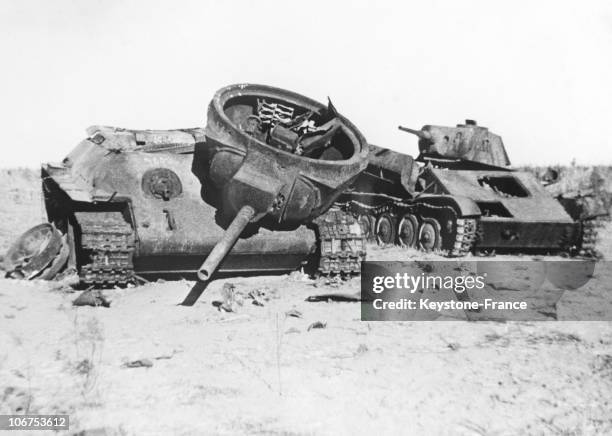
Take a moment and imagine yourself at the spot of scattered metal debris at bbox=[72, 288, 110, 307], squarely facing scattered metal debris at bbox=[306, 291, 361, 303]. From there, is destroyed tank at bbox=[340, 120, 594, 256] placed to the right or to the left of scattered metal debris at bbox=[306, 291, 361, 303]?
left

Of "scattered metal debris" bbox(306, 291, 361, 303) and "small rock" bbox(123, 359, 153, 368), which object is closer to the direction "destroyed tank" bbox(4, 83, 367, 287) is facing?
the small rock

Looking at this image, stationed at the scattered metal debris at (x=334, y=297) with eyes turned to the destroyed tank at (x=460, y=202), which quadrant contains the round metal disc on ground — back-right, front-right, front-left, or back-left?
back-left

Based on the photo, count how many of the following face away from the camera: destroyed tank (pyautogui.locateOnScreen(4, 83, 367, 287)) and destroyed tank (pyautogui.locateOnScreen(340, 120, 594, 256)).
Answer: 0

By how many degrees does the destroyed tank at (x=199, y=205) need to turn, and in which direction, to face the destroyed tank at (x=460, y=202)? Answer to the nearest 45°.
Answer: approximately 135° to its left

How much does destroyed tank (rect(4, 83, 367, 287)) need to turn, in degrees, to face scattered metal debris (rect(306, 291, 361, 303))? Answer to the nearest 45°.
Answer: approximately 45° to its left

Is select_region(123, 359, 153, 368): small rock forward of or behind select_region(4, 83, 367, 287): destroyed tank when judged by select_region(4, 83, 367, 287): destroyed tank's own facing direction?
forward
